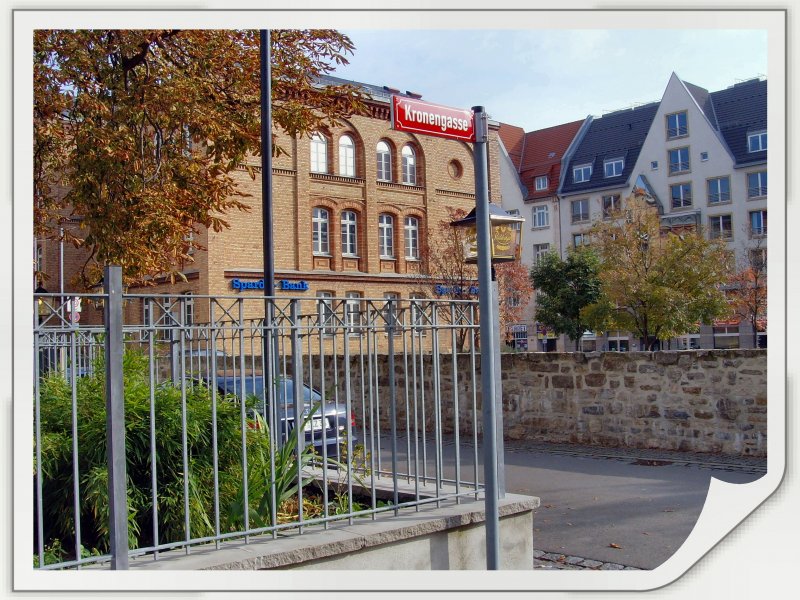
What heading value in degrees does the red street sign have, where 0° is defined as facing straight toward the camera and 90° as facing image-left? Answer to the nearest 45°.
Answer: approximately 315°

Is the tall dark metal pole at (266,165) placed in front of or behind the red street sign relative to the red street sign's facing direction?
behind

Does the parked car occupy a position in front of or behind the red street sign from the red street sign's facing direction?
behind

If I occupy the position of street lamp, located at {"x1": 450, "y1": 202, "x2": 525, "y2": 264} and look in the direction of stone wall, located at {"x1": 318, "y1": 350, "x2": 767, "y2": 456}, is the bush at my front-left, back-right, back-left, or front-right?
back-left

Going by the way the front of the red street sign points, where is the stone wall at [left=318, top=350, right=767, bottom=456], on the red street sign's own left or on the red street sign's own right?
on the red street sign's own left

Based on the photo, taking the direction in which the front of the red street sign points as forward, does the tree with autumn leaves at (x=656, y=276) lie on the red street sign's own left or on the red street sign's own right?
on the red street sign's own left
